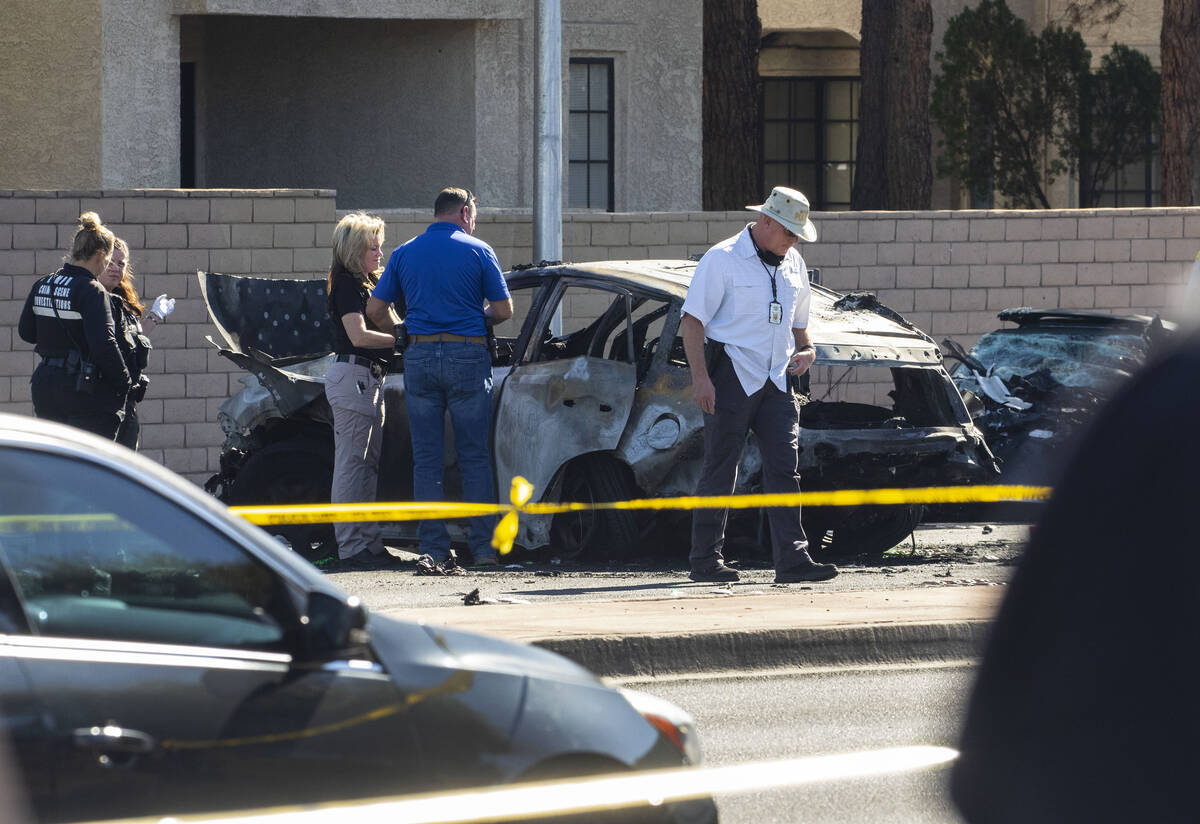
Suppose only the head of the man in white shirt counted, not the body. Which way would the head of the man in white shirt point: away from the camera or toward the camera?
toward the camera

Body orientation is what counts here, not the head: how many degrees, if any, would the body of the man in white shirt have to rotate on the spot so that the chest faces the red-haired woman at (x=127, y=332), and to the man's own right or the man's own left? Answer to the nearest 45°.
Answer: approximately 135° to the man's own right

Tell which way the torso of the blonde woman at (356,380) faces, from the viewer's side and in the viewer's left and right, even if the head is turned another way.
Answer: facing to the right of the viewer

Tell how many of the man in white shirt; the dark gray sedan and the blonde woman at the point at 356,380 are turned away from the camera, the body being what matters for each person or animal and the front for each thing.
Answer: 0

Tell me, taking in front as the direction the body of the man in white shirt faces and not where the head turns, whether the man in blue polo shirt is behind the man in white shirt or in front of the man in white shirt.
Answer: behind

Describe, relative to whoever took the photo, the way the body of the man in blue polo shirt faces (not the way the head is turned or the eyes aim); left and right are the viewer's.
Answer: facing away from the viewer

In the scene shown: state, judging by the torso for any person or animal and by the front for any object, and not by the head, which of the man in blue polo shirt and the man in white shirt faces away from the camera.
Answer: the man in blue polo shirt

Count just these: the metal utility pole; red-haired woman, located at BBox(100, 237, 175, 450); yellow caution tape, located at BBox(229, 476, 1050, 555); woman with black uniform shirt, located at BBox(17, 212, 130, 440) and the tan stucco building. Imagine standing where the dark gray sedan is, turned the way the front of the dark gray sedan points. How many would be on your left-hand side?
5

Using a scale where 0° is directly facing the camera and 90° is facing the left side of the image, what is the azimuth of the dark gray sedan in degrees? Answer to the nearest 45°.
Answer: approximately 270°

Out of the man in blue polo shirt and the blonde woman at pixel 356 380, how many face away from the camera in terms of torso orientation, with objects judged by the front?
1

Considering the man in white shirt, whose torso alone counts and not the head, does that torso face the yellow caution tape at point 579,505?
no

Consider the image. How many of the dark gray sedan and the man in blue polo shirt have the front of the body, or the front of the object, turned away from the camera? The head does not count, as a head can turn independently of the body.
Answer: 1

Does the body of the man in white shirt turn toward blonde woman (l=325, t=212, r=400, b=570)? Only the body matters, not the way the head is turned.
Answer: no

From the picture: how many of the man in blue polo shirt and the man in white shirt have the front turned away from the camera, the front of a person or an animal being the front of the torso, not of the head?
1

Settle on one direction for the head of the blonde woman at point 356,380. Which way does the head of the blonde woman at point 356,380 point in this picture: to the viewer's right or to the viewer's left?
to the viewer's right
